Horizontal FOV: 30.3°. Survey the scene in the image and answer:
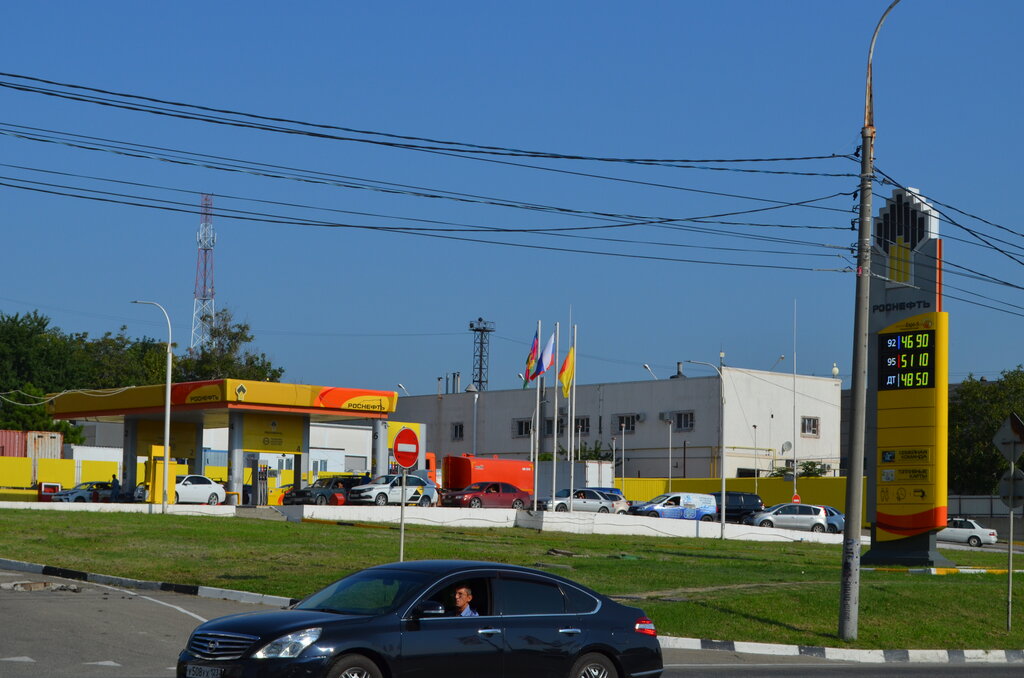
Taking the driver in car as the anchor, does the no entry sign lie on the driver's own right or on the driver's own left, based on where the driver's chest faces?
on the driver's own right

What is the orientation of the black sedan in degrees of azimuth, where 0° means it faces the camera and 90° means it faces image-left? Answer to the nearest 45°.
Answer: approximately 45°

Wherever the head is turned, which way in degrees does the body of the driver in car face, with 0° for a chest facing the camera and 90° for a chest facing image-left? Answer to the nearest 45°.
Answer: approximately 45°

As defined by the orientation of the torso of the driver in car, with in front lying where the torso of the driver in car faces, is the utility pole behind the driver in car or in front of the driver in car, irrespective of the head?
behind

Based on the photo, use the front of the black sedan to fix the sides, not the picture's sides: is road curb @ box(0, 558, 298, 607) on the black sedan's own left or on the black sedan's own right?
on the black sedan's own right

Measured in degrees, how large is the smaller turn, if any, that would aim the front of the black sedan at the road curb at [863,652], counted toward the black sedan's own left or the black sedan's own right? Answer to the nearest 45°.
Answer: approximately 180°

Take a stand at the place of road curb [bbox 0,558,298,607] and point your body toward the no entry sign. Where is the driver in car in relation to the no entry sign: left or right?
right

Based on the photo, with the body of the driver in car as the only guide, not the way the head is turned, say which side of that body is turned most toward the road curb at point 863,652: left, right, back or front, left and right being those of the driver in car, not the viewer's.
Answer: back
